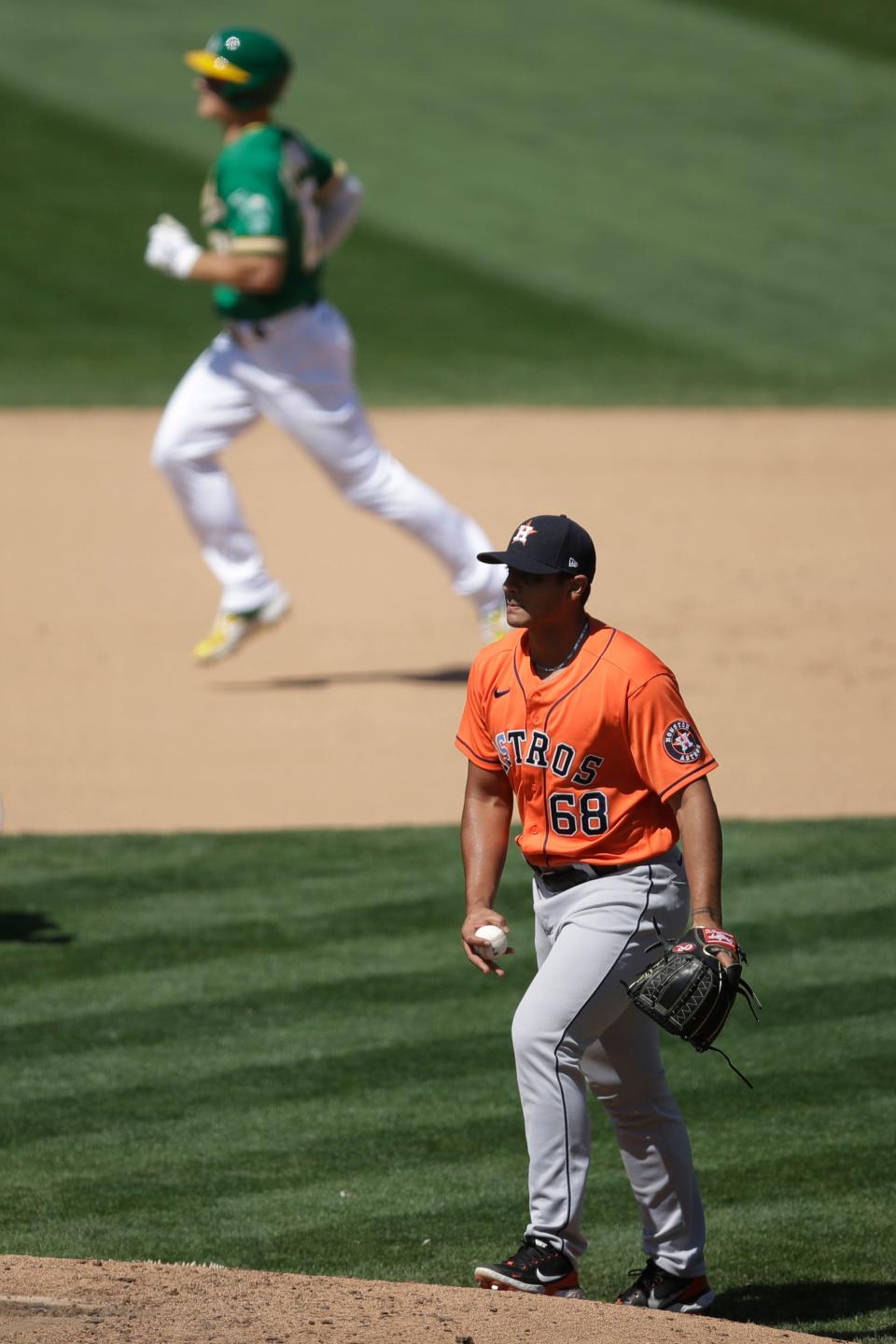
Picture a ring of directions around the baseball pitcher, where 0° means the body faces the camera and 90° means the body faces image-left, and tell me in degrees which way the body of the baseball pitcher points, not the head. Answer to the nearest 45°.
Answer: approximately 45°
